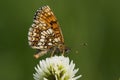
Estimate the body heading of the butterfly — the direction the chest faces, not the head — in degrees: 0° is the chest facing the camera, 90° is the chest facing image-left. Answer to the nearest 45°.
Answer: approximately 270°
